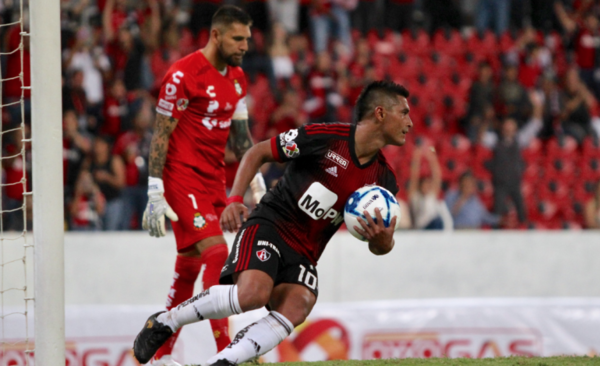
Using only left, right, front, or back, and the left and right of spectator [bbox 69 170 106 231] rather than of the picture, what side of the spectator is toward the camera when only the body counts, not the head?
front

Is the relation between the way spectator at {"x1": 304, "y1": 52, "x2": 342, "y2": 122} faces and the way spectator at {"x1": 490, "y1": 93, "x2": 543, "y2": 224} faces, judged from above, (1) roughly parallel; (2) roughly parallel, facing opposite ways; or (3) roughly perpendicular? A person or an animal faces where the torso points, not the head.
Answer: roughly parallel

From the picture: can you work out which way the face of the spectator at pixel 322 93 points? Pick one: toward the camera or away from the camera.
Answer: toward the camera

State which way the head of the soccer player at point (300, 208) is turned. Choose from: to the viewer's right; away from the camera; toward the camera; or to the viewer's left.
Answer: to the viewer's right

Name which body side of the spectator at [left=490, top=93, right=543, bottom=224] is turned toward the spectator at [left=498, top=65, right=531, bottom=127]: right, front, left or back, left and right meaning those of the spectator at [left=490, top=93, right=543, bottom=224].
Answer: back

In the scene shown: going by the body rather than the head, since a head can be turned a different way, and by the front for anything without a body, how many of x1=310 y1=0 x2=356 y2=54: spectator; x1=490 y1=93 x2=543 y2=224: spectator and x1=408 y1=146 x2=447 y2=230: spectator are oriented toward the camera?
3

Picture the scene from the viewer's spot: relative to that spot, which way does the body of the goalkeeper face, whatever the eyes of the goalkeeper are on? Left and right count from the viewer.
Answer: facing the viewer and to the right of the viewer

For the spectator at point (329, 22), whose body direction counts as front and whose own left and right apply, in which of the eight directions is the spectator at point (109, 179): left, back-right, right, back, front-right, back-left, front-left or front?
front-right

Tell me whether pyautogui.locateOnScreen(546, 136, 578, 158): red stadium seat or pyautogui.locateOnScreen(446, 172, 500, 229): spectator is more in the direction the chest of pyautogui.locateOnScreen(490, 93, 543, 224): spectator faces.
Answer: the spectator

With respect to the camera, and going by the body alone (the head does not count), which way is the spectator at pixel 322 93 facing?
toward the camera

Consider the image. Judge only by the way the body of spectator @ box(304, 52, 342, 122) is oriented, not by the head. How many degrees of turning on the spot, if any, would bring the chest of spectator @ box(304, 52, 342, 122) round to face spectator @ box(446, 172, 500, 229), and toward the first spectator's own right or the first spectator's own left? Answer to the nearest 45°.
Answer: approximately 45° to the first spectator's own left

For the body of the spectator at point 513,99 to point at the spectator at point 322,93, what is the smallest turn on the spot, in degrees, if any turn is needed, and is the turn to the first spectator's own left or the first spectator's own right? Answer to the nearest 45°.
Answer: approximately 90° to the first spectator's own right

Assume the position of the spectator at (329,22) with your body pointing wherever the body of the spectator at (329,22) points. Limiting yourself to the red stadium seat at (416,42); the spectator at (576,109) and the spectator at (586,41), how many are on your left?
3

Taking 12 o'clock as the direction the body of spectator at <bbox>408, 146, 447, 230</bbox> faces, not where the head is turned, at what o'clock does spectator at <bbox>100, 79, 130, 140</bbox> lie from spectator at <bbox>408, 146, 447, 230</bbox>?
spectator at <bbox>100, 79, 130, 140</bbox> is roughly at 3 o'clock from spectator at <bbox>408, 146, 447, 230</bbox>.

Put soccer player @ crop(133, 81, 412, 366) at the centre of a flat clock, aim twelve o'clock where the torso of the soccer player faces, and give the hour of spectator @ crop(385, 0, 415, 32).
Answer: The spectator is roughly at 8 o'clock from the soccer player.
